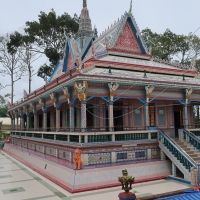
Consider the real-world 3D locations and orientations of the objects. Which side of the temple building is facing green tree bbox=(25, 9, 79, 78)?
back

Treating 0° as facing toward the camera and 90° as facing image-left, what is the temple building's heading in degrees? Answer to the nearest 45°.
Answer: approximately 315°
